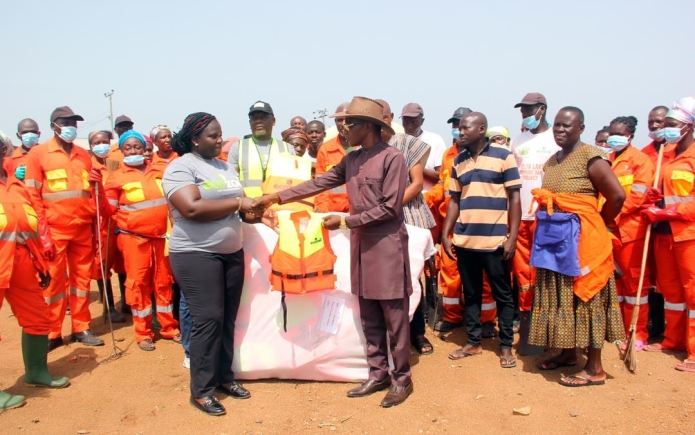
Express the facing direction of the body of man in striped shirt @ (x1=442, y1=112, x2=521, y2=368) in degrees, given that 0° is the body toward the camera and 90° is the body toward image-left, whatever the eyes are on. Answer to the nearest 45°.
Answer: approximately 45°

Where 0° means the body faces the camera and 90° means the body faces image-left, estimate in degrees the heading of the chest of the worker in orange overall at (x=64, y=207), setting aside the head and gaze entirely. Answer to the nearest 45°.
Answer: approximately 315°

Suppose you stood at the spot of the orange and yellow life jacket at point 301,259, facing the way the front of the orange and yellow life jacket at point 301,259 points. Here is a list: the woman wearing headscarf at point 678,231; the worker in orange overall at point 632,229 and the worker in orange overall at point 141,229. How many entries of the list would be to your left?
2

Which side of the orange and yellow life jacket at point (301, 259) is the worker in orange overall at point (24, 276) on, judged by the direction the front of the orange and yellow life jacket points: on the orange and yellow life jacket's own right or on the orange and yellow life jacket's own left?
on the orange and yellow life jacket's own right

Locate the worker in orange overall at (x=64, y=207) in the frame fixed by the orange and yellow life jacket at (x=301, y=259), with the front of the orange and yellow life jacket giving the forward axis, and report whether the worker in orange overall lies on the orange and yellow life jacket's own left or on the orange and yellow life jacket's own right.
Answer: on the orange and yellow life jacket's own right

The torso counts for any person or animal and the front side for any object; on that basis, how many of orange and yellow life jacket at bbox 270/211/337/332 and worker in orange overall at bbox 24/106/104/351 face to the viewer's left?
0

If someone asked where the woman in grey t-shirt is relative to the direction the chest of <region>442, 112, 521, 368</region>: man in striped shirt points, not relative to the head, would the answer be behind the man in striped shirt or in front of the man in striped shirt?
in front

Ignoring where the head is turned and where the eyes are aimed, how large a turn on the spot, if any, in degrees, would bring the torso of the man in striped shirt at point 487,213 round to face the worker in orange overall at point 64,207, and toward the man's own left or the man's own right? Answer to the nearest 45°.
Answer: approximately 45° to the man's own right

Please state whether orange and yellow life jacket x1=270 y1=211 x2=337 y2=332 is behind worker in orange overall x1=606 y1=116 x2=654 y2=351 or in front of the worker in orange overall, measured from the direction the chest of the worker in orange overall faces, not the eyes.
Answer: in front
